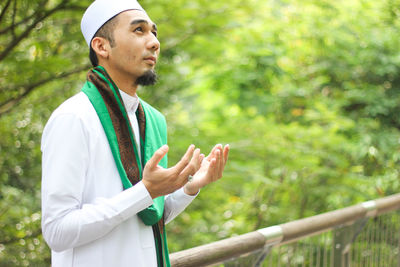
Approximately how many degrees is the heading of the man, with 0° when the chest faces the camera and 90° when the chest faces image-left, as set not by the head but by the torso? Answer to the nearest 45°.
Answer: approximately 315°
